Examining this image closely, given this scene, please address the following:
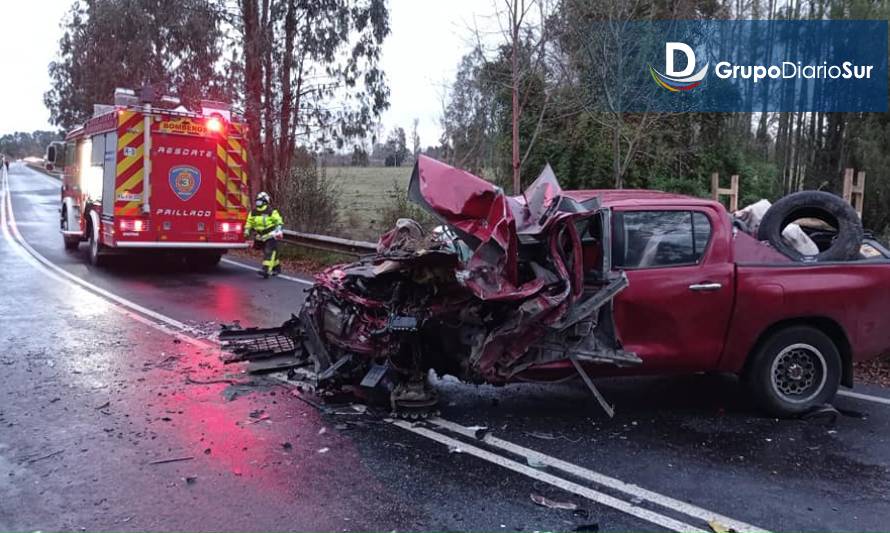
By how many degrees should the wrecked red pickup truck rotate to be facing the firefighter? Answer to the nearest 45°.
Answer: approximately 45° to its right

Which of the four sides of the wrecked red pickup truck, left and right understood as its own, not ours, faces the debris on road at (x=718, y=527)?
left

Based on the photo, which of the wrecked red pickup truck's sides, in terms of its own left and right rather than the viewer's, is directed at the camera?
left

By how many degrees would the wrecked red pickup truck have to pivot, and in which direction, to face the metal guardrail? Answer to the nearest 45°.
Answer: approximately 45° to its right

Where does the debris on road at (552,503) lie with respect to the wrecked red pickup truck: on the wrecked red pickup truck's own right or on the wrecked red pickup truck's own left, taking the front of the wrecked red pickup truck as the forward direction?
on the wrecked red pickup truck's own left
